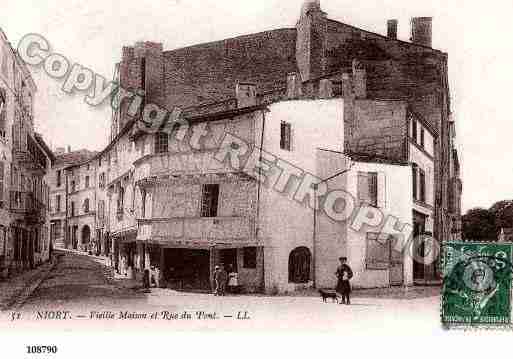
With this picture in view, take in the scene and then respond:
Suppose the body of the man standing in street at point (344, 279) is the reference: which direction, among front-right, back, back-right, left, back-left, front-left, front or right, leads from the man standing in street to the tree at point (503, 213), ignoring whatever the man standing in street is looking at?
left

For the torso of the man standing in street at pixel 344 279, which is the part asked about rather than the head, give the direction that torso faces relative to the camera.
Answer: toward the camera
